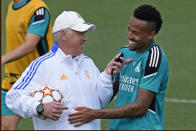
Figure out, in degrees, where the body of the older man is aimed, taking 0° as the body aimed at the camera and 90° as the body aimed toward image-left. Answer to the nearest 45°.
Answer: approximately 315°
